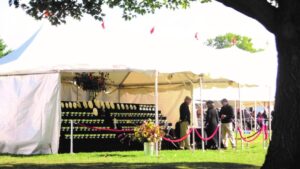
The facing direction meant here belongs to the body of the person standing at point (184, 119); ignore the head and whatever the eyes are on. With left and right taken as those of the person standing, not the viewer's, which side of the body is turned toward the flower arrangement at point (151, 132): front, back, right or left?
right
